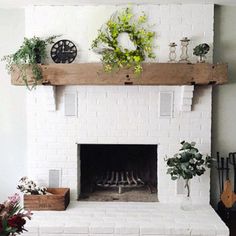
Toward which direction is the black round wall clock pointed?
toward the camera

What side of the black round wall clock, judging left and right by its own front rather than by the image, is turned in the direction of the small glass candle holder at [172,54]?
left

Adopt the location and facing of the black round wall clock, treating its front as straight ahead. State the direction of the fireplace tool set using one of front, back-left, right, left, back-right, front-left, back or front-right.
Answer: left

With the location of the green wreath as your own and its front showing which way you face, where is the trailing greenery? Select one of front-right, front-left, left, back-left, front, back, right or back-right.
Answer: right

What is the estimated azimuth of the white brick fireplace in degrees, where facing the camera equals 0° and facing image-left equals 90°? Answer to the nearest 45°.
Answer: approximately 0°

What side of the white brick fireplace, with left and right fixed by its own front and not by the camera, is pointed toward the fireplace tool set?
left

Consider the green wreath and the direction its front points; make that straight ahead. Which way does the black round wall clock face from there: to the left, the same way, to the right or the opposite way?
the same way

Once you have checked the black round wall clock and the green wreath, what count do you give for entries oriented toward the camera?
2

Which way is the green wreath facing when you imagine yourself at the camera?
facing the viewer

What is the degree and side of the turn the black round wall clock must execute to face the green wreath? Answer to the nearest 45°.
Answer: approximately 90° to its left

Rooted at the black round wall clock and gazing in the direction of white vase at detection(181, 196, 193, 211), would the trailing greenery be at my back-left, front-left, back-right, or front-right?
back-right
